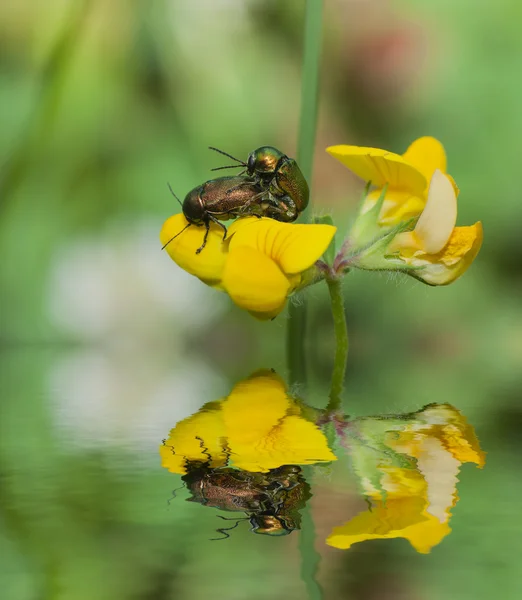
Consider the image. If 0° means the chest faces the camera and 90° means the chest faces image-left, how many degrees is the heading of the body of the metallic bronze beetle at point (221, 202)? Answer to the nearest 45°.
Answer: approximately 90°
